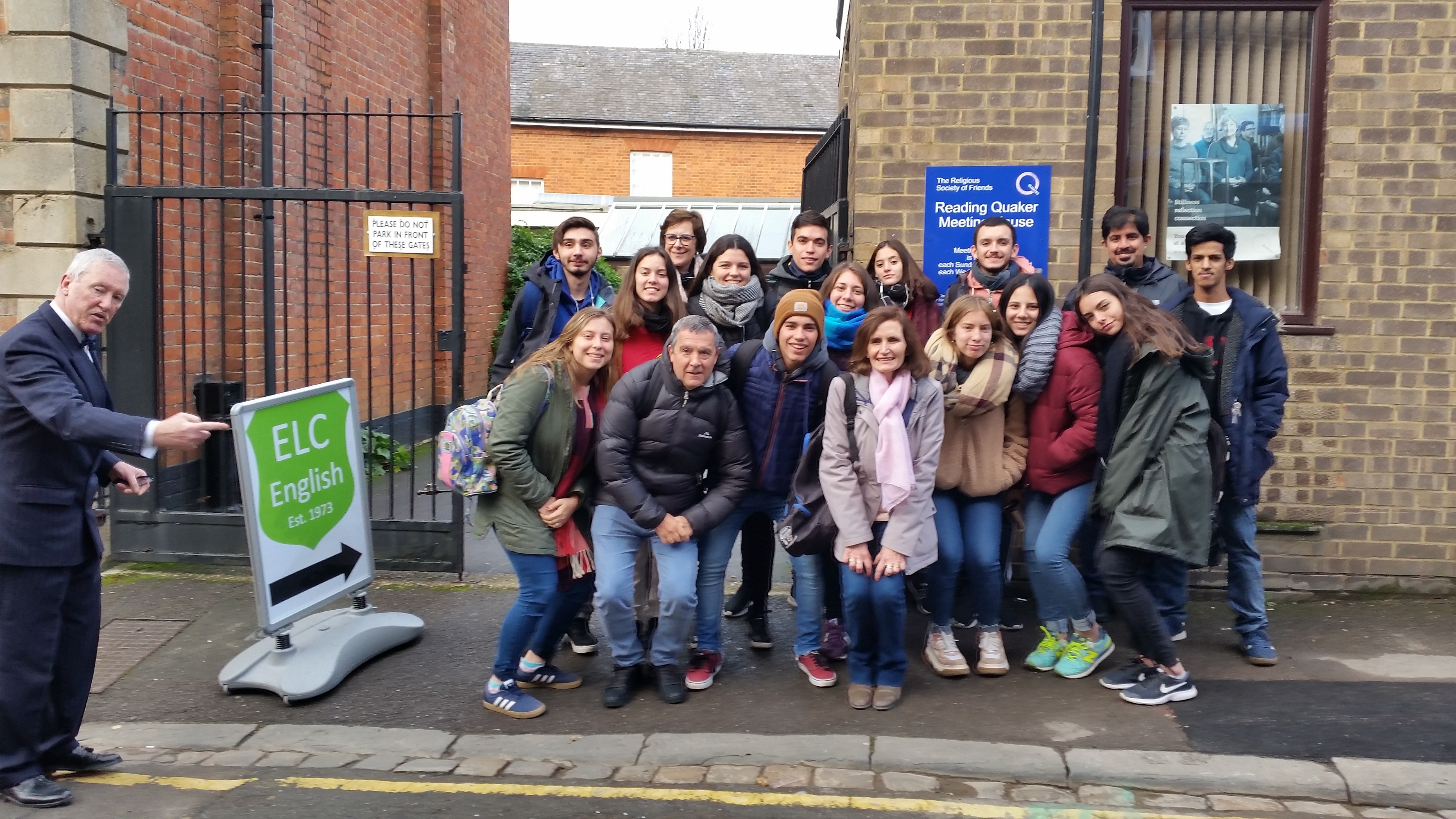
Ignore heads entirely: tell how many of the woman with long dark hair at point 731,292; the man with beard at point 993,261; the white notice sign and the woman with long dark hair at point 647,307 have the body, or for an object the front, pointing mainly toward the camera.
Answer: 4

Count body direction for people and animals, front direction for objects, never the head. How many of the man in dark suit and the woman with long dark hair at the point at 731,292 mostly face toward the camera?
1

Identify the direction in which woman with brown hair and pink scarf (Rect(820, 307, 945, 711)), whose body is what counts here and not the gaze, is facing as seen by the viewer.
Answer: toward the camera

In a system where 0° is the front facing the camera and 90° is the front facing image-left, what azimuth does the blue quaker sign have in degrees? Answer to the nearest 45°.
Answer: approximately 0°

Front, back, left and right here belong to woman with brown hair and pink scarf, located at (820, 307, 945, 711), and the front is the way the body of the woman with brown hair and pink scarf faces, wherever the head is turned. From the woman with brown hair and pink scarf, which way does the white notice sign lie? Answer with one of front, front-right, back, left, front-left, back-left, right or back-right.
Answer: back-right

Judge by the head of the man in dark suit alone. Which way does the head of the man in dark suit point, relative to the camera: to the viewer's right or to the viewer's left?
to the viewer's right

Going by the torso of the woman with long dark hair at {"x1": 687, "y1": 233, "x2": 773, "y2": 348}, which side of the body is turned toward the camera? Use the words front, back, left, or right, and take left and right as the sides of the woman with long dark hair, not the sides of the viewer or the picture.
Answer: front

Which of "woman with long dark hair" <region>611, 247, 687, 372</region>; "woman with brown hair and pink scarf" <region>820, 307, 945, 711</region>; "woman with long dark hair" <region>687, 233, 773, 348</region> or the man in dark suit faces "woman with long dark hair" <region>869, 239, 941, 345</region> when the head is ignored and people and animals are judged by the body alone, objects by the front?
the man in dark suit

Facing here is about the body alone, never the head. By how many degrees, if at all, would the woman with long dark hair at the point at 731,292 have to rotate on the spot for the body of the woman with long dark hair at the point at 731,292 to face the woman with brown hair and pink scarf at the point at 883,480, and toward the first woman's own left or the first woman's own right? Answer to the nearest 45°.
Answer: approximately 45° to the first woman's own left

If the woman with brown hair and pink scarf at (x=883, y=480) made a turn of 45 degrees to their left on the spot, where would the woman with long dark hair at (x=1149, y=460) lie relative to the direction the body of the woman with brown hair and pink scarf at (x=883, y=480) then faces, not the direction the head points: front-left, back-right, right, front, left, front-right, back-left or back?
front-left

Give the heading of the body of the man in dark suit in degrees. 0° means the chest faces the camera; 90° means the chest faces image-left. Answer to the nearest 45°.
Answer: approximately 270°

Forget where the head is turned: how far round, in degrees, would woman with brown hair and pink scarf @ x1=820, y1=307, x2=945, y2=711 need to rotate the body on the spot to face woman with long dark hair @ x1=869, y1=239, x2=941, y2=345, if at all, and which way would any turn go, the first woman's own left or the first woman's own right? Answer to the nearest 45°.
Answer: approximately 180°

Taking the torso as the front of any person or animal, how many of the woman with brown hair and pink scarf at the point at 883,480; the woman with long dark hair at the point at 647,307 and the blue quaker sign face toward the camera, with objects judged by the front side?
3

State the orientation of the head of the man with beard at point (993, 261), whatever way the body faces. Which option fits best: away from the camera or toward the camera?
toward the camera

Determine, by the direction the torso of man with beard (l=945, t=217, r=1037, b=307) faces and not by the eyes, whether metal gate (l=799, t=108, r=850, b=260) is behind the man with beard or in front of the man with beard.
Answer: behind

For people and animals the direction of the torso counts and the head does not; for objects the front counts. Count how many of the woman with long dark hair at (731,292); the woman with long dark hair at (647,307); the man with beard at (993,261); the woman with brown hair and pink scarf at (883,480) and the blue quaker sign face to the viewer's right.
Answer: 0

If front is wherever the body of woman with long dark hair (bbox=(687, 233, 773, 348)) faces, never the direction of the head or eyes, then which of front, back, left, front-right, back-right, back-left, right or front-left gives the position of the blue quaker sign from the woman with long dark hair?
back-left

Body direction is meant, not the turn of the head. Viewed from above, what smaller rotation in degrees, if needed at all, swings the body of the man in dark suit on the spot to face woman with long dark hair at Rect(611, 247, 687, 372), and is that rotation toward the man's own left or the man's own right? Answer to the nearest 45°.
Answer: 0° — they already face them

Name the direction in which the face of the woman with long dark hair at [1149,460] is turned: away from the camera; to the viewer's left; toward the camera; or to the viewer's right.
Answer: toward the camera
